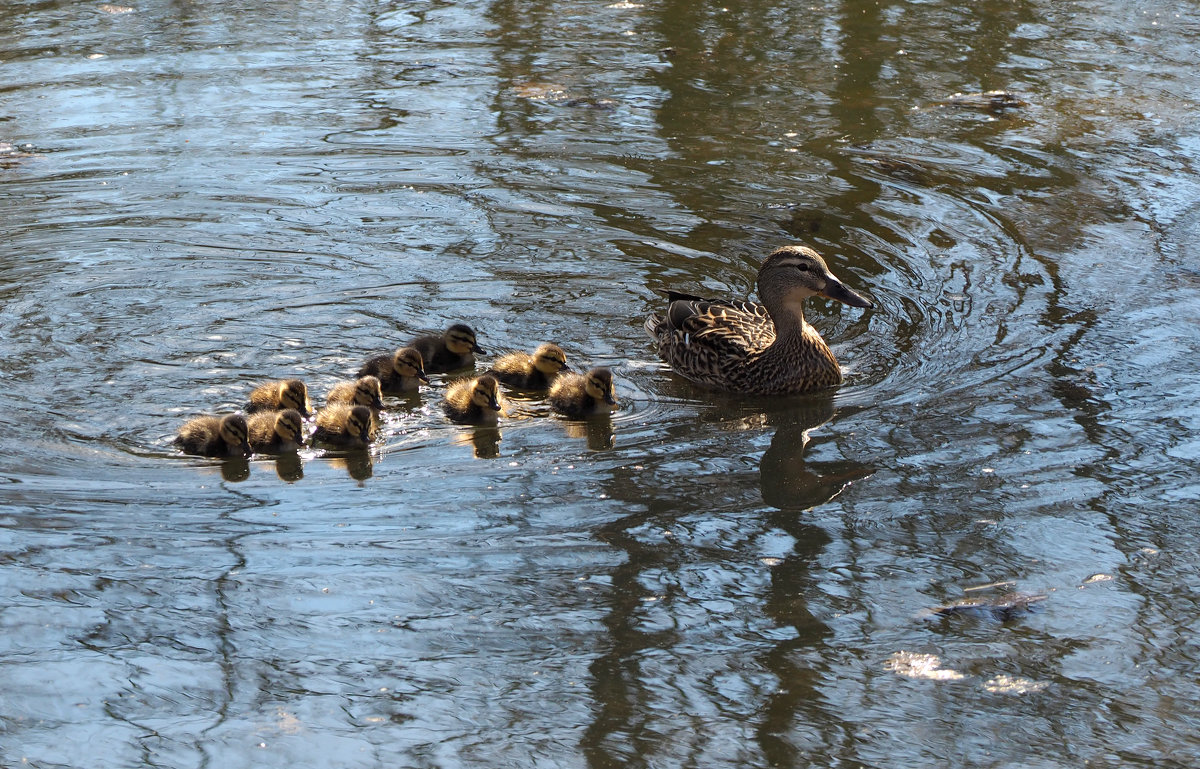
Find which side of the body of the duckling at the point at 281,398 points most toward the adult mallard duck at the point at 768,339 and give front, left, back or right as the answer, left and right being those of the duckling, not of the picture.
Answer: front

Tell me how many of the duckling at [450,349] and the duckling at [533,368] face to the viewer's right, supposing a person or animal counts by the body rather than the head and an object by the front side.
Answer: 2

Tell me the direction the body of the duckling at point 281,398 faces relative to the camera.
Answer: to the viewer's right

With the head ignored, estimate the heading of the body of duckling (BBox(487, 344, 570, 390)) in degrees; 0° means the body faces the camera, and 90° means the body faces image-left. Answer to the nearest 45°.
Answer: approximately 270°

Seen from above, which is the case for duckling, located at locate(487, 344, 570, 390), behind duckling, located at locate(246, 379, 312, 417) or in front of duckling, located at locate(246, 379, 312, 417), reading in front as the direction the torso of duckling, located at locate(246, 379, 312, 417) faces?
in front

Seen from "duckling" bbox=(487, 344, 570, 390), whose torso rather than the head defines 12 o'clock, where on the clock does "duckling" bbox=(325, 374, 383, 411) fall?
"duckling" bbox=(325, 374, 383, 411) is roughly at 5 o'clock from "duckling" bbox=(487, 344, 570, 390).

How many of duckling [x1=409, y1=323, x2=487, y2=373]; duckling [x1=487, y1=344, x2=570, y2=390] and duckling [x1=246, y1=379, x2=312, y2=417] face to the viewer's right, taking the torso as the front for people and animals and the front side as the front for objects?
3

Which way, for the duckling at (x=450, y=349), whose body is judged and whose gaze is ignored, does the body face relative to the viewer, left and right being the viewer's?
facing to the right of the viewer

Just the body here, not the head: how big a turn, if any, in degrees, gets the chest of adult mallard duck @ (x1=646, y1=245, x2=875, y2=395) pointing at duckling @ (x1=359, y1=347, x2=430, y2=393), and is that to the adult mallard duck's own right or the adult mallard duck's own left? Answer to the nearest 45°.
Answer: approximately 135° to the adult mallard duck's own right

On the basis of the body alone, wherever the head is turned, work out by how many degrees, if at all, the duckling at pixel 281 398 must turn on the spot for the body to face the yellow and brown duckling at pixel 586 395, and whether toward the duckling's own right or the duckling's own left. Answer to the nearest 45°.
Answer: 0° — it already faces it

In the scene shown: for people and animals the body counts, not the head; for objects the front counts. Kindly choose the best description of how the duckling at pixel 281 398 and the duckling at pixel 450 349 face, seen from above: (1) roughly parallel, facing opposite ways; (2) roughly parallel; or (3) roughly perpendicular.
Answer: roughly parallel

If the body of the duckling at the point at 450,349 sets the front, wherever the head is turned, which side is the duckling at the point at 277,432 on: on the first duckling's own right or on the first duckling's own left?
on the first duckling's own right
